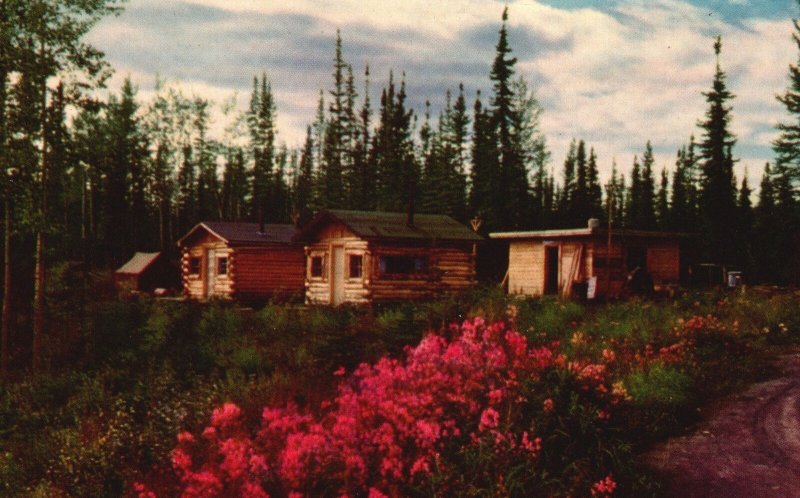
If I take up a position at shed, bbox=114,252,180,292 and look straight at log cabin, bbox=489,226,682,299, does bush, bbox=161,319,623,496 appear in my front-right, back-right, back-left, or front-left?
front-right

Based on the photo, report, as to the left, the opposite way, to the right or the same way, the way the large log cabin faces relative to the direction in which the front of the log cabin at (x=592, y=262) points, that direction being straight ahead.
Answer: the same way

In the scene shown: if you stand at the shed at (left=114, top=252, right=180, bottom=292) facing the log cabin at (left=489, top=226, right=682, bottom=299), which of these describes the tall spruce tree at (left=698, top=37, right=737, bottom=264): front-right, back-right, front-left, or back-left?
front-left

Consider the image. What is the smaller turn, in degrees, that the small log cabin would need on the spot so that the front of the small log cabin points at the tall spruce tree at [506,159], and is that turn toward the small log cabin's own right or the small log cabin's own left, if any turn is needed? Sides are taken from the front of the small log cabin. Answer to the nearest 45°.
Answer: approximately 180°

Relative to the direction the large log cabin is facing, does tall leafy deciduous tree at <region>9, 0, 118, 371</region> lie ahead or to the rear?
ahead

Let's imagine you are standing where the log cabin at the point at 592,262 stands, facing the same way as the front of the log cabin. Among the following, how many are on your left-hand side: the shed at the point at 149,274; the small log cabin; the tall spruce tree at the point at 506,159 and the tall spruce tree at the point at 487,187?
0

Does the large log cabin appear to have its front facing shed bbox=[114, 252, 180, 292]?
no

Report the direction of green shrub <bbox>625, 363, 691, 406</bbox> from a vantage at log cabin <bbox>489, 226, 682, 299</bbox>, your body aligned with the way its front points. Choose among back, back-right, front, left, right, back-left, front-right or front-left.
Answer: front-left

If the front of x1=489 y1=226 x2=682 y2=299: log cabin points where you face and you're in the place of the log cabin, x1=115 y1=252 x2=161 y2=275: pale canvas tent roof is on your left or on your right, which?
on your right

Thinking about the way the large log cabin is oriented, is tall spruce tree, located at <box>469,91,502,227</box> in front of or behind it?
behind

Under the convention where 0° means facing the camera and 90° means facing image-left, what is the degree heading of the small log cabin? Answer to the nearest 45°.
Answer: approximately 45°

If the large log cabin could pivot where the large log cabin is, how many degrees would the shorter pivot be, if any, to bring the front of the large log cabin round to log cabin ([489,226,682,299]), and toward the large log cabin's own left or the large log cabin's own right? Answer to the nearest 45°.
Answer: approximately 135° to the large log cabin's own left

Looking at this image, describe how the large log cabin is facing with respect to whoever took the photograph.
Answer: facing the viewer and to the left of the viewer

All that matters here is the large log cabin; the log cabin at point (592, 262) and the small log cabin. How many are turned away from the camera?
0

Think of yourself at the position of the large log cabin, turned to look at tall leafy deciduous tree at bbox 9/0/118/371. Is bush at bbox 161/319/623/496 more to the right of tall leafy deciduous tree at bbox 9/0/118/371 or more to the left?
left

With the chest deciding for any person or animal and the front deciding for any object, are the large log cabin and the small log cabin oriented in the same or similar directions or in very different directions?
same or similar directions
